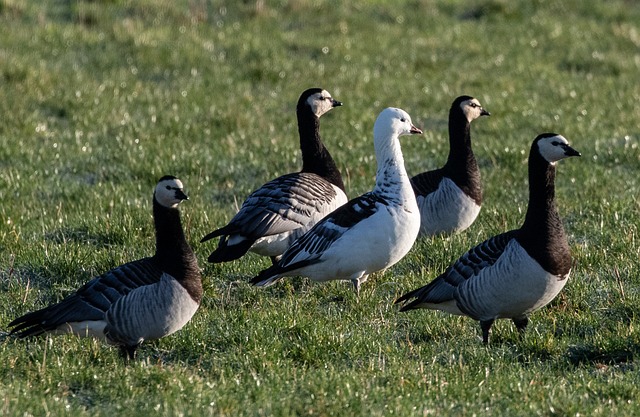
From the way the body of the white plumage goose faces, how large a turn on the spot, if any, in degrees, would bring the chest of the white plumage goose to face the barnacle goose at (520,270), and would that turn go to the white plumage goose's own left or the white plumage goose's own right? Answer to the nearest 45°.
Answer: approximately 45° to the white plumage goose's own right

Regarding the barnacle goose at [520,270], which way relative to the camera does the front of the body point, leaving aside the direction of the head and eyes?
to the viewer's right

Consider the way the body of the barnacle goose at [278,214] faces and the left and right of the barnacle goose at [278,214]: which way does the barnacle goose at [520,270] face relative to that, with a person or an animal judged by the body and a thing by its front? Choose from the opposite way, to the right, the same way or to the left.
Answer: the same way

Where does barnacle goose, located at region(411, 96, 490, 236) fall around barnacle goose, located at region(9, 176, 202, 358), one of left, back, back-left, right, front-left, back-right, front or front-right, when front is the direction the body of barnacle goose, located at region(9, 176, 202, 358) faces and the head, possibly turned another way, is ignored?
front-left

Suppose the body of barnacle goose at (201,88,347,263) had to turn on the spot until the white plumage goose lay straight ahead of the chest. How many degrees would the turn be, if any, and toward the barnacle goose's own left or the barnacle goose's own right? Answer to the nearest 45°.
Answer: approximately 45° to the barnacle goose's own right

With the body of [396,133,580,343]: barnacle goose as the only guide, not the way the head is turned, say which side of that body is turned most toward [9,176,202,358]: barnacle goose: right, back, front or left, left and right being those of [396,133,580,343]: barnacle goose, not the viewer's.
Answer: back

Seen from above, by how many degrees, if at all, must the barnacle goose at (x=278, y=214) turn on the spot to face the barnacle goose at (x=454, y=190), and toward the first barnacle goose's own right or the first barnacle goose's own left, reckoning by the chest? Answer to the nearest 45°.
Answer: approximately 45° to the first barnacle goose's own left

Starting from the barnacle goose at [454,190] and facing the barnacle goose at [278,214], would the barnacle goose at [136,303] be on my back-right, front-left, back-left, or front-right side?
front-left

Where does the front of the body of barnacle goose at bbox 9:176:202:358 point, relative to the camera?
to the viewer's right

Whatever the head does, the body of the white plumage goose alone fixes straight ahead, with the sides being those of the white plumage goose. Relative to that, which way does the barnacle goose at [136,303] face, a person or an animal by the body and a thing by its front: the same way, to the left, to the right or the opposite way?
the same way

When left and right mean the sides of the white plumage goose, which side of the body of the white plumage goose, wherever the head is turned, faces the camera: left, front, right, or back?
right

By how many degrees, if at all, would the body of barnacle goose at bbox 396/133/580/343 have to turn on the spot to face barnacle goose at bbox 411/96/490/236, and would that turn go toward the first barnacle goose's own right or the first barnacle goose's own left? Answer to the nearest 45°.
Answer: approximately 90° to the first barnacle goose's own left

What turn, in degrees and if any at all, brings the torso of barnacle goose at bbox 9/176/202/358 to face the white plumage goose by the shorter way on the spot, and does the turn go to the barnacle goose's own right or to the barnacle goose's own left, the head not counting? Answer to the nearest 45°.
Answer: approximately 45° to the barnacle goose's own left

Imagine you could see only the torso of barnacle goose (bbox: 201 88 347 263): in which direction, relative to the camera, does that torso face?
to the viewer's right

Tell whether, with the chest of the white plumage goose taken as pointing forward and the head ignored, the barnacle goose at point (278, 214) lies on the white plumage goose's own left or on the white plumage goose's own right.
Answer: on the white plumage goose's own left
